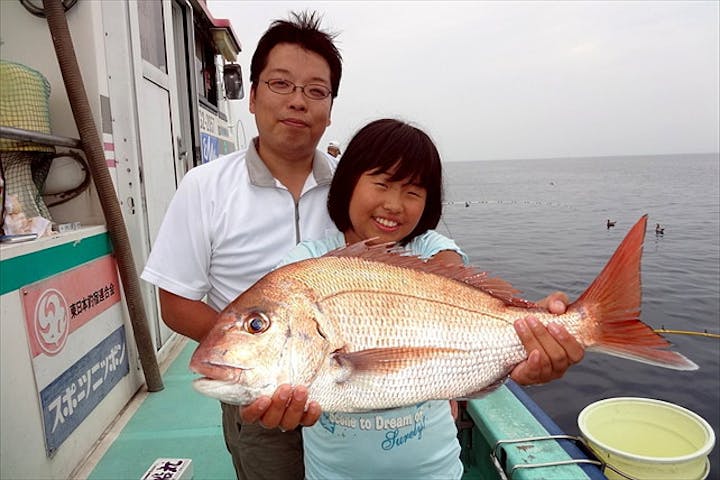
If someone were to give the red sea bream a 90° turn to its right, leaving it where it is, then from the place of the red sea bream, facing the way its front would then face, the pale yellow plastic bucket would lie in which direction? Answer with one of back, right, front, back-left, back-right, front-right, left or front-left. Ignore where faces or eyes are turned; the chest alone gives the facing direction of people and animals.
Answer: front-right

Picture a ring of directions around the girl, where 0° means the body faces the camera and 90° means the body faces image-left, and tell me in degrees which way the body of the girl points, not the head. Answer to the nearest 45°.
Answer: approximately 0°

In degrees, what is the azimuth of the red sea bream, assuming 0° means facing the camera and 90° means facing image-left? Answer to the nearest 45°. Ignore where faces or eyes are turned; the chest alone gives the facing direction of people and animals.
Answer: approximately 90°

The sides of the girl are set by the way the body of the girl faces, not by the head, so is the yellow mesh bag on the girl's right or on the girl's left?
on the girl's right

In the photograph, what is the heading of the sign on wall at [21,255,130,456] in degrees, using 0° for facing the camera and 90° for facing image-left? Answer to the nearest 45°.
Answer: approximately 315°
